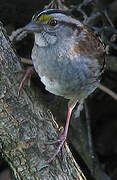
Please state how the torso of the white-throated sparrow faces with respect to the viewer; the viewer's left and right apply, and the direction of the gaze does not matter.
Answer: facing the viewer and to the left of the viewer
